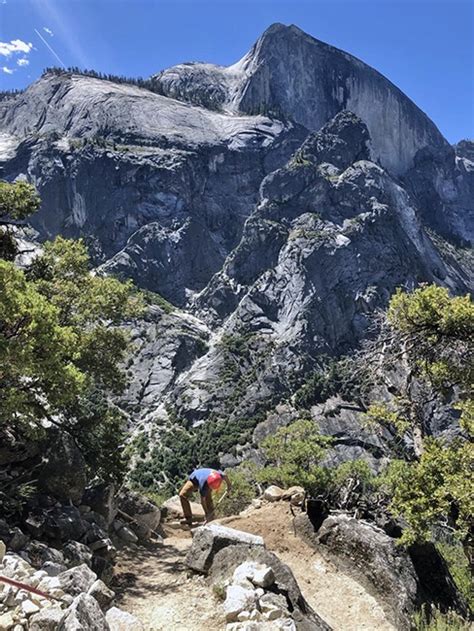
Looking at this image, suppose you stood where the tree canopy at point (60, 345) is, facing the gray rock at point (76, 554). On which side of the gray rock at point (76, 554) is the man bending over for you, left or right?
left

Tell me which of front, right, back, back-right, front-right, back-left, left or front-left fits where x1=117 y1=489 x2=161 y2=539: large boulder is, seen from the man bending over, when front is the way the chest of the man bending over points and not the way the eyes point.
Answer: back

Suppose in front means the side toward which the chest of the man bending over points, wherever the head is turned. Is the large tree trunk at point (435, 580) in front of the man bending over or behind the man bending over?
in front

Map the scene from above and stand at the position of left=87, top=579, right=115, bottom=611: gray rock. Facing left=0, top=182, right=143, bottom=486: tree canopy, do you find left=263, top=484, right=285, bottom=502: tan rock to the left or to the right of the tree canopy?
right

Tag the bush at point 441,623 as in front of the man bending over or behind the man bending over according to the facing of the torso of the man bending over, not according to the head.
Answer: in front

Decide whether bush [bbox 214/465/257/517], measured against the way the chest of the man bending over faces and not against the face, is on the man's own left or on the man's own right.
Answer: on the man's own left

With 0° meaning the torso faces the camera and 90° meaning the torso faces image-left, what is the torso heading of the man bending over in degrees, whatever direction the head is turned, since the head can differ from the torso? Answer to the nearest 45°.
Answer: approximately 315°

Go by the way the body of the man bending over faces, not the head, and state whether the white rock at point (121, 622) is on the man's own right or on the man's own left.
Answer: on the man's own right
